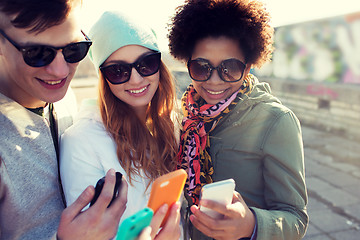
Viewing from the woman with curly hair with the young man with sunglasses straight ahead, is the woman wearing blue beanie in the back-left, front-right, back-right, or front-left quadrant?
front-right

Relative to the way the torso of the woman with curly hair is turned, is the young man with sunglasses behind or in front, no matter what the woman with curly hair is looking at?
in front

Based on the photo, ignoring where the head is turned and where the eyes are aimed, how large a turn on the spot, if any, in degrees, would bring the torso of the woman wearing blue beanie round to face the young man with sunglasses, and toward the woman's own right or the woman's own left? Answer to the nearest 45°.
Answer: approximately 90° to the woman's own right

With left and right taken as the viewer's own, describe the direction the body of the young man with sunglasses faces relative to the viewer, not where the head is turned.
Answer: facing the viewer and to the right of the viewer

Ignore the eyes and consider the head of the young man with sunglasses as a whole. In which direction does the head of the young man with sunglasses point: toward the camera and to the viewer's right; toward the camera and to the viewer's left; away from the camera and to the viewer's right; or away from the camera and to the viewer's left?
toward the camera and to the viewer's right

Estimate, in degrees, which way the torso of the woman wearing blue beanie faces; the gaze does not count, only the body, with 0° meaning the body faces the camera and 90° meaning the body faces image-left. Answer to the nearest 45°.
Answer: approximately 315°

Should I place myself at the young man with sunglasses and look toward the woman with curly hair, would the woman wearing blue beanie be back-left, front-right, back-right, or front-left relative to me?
front-left

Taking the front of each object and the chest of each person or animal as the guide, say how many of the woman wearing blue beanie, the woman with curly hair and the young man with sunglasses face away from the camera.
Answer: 0

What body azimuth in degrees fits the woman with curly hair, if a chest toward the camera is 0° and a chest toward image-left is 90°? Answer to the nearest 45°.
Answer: approximately 45°

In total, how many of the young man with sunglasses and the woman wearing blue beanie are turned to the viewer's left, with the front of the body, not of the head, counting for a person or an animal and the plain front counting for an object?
0

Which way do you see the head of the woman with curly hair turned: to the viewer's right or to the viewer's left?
to the viewer's left

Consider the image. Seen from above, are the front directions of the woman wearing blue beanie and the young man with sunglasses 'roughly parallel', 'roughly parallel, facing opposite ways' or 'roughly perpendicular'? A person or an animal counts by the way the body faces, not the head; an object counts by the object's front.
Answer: roughly parallel

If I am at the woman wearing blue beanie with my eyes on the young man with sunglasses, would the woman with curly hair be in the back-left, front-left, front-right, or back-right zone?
back-left

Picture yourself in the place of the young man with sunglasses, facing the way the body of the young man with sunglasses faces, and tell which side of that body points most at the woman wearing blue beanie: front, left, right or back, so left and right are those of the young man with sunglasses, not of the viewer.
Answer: left
